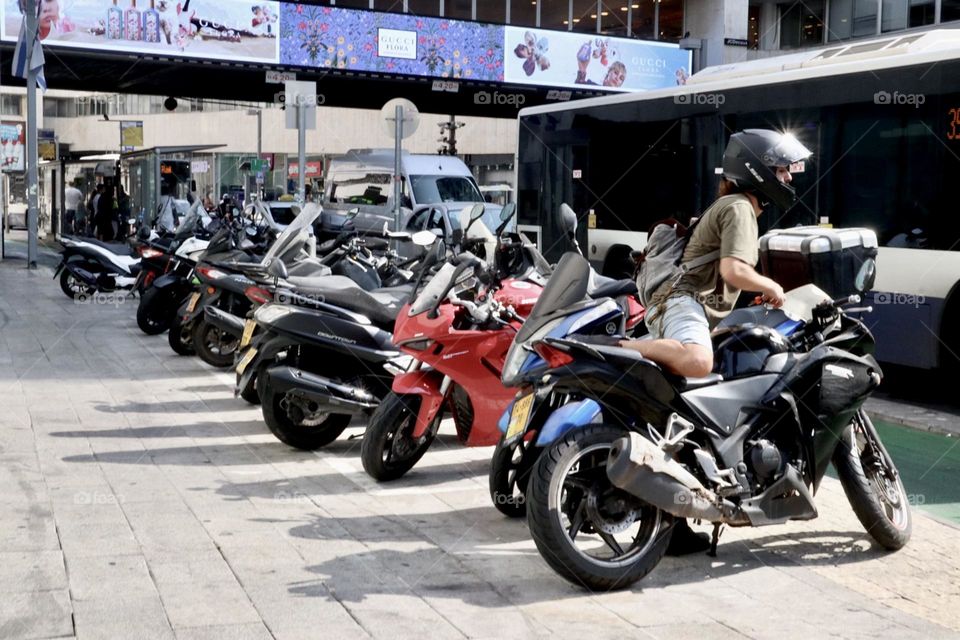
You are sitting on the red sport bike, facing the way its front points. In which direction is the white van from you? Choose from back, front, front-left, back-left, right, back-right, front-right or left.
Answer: back-right

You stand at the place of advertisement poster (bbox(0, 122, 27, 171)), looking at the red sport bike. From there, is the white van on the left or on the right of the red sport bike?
left

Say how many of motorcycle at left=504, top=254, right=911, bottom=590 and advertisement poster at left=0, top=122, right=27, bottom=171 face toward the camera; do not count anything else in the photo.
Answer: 1

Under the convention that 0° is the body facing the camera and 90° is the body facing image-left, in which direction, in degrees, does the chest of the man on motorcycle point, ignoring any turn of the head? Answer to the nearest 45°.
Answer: approximately 270°

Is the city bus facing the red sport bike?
no

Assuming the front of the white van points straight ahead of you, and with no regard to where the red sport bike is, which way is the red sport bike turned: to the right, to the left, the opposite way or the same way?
to the right

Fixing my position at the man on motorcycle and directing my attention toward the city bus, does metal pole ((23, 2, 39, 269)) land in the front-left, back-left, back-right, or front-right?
front-left

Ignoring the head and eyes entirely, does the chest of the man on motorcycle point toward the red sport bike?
no

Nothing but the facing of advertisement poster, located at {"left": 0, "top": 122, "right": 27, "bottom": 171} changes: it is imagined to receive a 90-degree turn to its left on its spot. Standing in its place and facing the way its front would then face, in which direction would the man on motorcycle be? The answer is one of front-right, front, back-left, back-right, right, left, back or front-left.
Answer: right

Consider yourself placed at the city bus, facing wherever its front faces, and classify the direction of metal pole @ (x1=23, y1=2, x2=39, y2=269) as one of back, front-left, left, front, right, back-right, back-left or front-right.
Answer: back

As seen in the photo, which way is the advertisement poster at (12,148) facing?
toward the camera

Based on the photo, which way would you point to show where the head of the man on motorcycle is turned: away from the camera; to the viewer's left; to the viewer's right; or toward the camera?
to the viewer's right

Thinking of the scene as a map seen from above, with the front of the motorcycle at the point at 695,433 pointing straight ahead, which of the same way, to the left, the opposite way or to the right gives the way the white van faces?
to the right

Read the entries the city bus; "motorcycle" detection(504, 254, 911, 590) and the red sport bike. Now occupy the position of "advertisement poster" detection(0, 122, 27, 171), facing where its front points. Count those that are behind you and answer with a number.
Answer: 0

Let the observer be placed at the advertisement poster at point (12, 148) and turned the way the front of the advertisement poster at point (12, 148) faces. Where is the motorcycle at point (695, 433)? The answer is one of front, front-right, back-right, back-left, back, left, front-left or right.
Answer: front

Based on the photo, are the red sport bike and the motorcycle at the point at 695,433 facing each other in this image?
no

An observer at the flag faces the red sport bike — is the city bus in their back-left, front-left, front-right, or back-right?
front-left

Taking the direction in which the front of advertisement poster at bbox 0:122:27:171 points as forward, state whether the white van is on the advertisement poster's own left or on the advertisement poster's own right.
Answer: on the advertisement poster's own left
